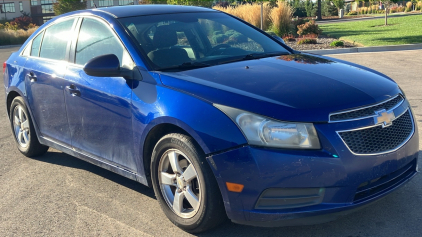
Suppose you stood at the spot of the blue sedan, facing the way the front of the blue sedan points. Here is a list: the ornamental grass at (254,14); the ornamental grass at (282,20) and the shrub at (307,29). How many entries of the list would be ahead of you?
0

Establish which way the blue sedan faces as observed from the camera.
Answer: facing the viewer and to the right of the viewer

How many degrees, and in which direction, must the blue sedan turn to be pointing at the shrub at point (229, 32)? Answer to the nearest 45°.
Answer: approximately 135° to its left

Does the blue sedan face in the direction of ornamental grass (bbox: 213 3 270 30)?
no

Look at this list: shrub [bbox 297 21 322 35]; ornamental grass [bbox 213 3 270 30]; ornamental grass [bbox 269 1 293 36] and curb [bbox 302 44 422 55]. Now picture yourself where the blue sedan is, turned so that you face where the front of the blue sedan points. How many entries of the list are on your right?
0

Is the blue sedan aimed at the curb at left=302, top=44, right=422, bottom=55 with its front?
no

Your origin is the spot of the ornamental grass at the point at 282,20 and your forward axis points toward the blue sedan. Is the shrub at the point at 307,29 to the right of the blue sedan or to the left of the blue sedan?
left

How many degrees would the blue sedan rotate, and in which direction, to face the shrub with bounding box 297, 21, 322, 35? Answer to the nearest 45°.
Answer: approximately 135° to its left

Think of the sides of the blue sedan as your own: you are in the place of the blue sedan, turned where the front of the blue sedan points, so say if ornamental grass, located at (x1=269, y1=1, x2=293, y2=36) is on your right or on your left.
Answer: on your left

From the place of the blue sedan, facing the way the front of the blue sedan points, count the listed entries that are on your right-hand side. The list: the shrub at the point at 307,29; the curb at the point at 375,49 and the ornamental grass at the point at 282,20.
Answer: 0
